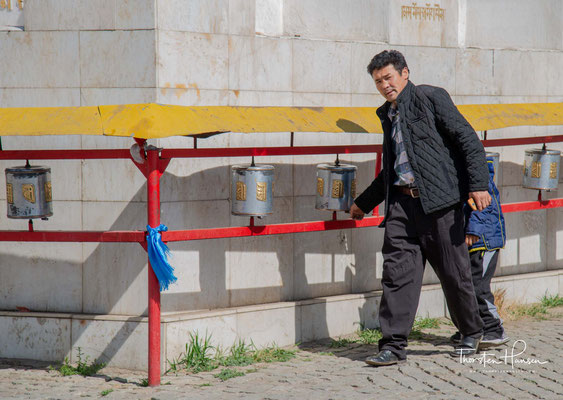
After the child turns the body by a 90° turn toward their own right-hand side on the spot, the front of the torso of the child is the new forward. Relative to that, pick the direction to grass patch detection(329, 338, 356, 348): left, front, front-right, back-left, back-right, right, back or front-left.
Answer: left

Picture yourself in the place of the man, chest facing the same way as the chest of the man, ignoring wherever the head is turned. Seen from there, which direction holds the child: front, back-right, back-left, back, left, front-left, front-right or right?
back

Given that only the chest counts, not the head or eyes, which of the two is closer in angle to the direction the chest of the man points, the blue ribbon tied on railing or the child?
the blue ribbon tied on railing

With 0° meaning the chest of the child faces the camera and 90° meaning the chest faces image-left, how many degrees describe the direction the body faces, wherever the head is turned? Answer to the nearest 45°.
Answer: approximately 90°

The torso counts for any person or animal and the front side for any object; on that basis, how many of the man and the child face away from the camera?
0

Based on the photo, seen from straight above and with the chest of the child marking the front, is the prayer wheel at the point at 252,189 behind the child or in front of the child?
in front

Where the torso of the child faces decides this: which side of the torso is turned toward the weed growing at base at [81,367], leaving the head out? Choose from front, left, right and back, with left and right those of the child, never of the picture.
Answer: front

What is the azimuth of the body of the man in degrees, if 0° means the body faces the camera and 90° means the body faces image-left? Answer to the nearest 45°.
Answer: approximately 45°

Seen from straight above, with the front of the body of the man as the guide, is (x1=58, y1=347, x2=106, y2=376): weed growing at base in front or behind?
in front

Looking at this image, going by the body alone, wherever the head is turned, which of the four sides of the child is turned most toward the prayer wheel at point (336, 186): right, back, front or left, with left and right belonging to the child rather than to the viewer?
front
